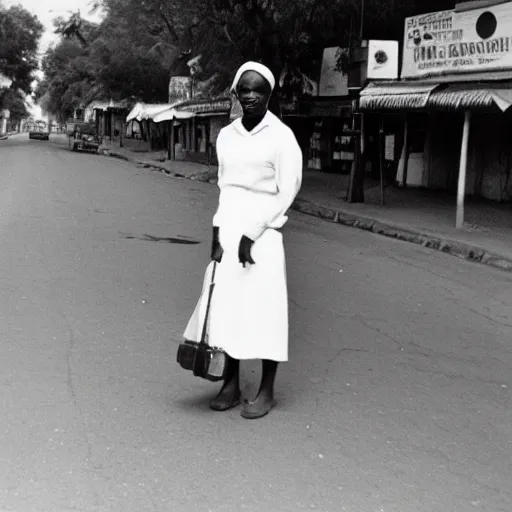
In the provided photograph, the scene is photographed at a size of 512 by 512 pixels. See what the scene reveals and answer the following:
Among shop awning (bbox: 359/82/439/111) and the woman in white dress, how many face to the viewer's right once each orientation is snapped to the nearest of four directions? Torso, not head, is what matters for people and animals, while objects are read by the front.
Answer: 0

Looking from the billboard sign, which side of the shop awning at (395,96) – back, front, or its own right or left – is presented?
left

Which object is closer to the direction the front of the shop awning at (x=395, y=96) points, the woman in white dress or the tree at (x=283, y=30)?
the woman in white dress

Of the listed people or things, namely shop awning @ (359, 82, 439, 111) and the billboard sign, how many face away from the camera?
0

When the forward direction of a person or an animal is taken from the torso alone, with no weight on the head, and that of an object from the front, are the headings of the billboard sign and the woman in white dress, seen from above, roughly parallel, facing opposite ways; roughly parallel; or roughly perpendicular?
roughly parallel

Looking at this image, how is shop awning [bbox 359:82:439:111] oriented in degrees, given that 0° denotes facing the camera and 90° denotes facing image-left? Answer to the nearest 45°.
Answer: approximately 45°

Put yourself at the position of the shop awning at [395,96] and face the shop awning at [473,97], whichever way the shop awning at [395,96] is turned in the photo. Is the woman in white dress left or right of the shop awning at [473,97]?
right

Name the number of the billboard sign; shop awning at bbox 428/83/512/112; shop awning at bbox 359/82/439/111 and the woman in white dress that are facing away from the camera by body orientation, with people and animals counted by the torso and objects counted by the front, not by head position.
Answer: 0

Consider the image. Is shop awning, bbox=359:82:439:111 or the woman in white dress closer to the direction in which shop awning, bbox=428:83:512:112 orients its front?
the woman in white dress

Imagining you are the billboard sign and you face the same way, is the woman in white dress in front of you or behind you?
in front

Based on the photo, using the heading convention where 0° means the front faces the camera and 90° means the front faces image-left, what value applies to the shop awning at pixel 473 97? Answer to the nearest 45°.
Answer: approximately 45°

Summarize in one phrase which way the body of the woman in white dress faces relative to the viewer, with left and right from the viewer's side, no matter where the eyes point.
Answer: facing the viewer and to the left of the viewer

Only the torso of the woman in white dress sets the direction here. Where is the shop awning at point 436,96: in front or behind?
behind

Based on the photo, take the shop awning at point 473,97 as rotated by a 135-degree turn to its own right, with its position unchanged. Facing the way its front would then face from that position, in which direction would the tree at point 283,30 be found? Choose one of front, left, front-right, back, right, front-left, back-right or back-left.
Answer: front-left
